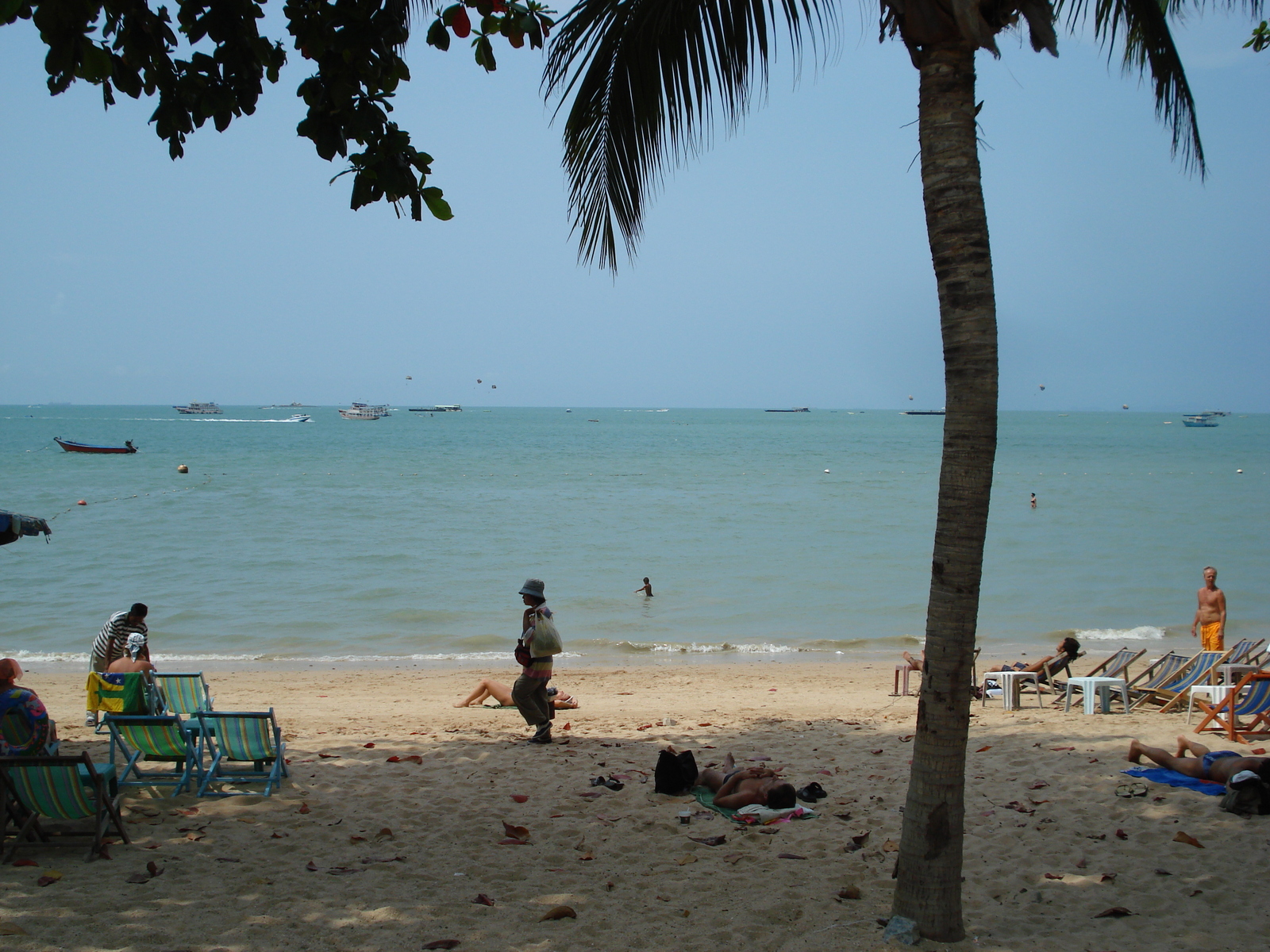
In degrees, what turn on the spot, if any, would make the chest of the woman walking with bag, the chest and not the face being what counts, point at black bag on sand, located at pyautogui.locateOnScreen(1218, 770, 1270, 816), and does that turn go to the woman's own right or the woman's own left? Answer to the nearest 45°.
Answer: approximately 135° to the woman's own left

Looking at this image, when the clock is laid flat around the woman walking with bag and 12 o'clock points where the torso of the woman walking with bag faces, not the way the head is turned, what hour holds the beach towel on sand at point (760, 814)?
The beach towel on sand is roughly at 8 o'clock from the woman walking with bag.

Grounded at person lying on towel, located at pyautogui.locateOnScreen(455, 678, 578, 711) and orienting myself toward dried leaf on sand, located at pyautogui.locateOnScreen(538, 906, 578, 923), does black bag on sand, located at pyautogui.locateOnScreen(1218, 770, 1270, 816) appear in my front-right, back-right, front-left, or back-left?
front-left

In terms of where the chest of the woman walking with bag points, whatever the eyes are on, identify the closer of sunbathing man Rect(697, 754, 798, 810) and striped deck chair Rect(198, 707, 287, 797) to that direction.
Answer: the striped deck chair

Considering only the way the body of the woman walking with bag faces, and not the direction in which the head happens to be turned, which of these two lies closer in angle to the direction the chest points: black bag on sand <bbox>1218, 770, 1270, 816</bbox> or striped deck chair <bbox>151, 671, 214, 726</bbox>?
the striped deck chair

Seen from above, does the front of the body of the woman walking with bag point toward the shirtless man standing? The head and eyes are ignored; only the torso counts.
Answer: no

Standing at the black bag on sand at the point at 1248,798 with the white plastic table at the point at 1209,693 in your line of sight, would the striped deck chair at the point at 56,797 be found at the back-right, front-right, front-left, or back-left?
back-left

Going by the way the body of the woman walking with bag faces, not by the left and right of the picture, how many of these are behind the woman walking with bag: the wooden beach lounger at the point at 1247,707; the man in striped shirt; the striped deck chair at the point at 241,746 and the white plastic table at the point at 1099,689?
2

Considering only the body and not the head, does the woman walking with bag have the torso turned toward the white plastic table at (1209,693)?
no

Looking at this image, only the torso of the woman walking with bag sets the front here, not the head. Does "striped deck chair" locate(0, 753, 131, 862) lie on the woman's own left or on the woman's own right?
on the woman's own left

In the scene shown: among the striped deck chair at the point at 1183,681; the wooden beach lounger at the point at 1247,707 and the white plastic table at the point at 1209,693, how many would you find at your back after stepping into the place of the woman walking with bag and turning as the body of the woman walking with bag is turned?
3

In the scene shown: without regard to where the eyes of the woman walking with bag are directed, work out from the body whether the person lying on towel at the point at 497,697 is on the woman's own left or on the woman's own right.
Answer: on the woman's own right

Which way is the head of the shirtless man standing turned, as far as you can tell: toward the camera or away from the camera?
toward the camera

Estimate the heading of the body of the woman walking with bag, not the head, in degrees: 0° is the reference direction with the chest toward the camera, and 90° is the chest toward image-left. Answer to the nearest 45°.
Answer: approximately 90°

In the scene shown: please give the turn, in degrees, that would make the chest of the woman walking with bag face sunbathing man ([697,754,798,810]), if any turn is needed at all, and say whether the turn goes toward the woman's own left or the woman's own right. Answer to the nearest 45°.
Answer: approximately 135° to the woman's own left

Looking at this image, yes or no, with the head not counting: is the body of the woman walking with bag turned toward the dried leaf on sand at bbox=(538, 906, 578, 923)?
no

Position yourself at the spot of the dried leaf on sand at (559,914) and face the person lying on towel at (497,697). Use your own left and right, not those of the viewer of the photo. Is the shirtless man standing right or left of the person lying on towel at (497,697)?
right

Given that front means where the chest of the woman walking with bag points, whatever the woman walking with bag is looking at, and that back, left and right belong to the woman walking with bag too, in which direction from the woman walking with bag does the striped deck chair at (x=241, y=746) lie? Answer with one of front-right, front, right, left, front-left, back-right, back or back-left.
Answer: front-left
